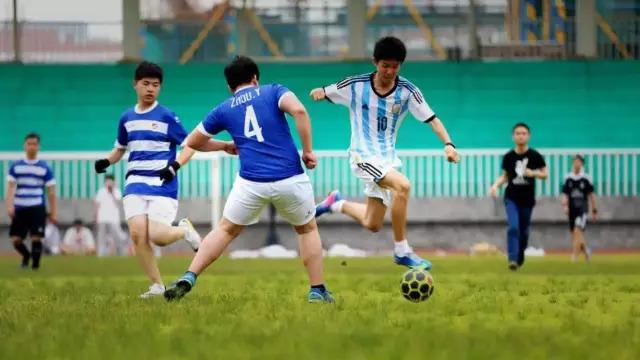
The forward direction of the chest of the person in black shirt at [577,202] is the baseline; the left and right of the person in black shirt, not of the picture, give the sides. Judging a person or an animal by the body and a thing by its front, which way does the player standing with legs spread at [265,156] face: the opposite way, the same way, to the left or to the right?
the opposite way

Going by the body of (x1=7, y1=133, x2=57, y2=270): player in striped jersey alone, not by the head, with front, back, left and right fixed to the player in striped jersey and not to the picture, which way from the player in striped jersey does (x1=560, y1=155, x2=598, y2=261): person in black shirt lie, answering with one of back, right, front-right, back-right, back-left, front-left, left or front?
left

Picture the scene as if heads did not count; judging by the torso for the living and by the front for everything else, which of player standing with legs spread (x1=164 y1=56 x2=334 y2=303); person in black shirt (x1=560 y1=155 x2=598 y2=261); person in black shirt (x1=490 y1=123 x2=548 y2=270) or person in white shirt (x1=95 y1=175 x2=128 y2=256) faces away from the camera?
the player standing with legs spread

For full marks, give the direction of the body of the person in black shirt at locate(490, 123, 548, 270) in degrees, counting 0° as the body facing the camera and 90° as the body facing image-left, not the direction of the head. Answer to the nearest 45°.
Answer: approximately 0°

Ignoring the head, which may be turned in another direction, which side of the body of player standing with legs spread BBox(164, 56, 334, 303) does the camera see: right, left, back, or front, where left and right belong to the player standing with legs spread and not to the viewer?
back

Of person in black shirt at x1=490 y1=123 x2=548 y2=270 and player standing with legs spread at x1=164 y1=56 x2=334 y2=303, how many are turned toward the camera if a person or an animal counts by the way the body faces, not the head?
1

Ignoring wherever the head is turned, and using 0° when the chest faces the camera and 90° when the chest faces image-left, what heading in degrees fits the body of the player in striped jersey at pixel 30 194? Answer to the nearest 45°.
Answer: approximately 0°

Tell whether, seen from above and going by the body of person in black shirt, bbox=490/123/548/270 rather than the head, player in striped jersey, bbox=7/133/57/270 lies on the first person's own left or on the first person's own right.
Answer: on the first person's own right

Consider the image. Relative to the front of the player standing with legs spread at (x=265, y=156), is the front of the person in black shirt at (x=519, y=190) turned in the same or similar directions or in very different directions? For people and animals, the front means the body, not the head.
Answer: very different directions

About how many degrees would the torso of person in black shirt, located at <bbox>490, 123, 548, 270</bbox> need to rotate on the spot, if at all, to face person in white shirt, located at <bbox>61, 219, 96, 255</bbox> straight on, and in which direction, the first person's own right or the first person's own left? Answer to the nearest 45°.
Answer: approximately 135° to the first person's own right
